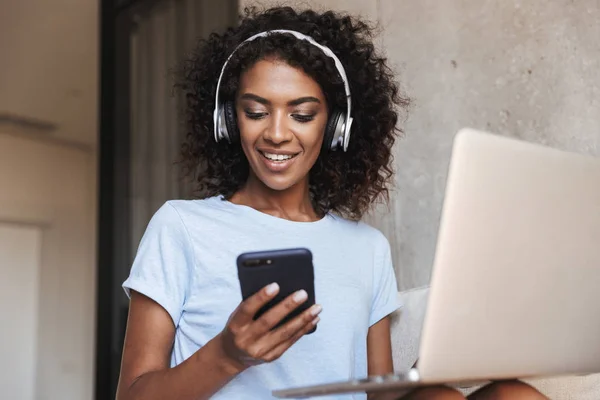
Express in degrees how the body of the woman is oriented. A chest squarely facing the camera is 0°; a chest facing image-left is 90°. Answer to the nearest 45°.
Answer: approximately 0°

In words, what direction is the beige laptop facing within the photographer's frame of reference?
facing away from the viewer and to the left of the viewer
